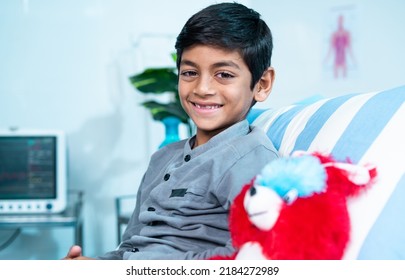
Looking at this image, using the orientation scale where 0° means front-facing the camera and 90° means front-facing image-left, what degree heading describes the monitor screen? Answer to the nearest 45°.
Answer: approximately 0°

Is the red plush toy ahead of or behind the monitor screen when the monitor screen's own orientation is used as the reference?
ahead

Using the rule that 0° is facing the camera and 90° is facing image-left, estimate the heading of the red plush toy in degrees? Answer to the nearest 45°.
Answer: approximately 45°

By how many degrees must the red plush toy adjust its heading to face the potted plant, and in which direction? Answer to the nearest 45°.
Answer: approximately 135° to its right

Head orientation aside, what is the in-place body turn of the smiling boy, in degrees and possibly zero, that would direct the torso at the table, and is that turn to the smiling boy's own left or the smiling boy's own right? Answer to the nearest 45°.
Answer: approximately 90° to the smiling boy's own right

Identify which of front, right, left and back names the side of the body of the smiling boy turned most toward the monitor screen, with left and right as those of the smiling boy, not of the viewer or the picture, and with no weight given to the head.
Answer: right

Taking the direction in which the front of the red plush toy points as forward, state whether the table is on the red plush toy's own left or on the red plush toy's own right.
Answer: on the red plush toy's own right

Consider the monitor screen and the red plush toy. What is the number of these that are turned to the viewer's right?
0

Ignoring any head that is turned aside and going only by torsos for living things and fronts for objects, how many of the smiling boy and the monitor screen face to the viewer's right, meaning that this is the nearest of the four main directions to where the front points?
0
